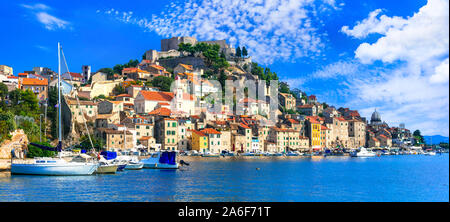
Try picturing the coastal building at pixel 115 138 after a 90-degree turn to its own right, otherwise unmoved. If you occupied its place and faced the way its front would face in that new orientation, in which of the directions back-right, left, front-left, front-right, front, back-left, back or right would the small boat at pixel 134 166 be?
left

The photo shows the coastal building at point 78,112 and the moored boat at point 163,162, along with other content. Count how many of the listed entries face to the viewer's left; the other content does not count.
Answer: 1

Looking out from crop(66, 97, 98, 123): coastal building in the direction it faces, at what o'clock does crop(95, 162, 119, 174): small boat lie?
The small boat is roughly at 12 o'clock from the coastal building.

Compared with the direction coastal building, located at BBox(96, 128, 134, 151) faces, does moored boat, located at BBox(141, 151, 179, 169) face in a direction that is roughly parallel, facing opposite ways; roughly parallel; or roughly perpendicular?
roughly perpendicular

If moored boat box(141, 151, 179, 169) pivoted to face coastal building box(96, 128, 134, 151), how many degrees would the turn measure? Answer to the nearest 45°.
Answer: approximately 90° to its right

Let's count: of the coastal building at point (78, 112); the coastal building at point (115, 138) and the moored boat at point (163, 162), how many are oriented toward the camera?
2

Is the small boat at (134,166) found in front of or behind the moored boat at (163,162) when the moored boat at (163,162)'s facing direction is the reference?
in front

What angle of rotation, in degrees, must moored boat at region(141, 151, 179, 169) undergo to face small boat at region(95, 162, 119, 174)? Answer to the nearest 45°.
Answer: approximately 45° to its left

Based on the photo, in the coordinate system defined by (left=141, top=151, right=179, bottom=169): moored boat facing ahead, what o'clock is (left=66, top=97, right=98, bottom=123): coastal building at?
The coastal building is roughly at 2 o'clock from the moored boat.

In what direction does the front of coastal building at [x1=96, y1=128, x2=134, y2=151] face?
toward the camera

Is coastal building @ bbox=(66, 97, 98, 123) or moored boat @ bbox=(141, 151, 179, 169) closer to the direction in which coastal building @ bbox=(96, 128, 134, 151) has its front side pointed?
the moored boat

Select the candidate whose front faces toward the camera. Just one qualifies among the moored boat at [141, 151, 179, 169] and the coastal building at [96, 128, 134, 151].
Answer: the coastal building

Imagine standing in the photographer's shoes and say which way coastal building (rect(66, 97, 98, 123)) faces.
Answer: facing the viewer

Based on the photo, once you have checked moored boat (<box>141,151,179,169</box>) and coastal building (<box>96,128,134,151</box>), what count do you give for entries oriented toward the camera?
1

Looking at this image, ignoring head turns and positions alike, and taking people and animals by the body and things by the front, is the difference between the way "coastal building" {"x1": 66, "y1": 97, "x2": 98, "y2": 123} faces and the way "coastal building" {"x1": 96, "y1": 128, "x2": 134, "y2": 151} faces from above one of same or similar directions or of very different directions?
same or similar directions

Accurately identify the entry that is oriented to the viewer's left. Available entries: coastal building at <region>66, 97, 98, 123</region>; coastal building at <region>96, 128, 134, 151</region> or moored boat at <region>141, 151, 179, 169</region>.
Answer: the moored boat

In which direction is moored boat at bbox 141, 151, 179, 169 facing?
to the viewer's left

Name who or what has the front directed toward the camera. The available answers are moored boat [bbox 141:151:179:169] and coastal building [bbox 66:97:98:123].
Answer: the coastal building
